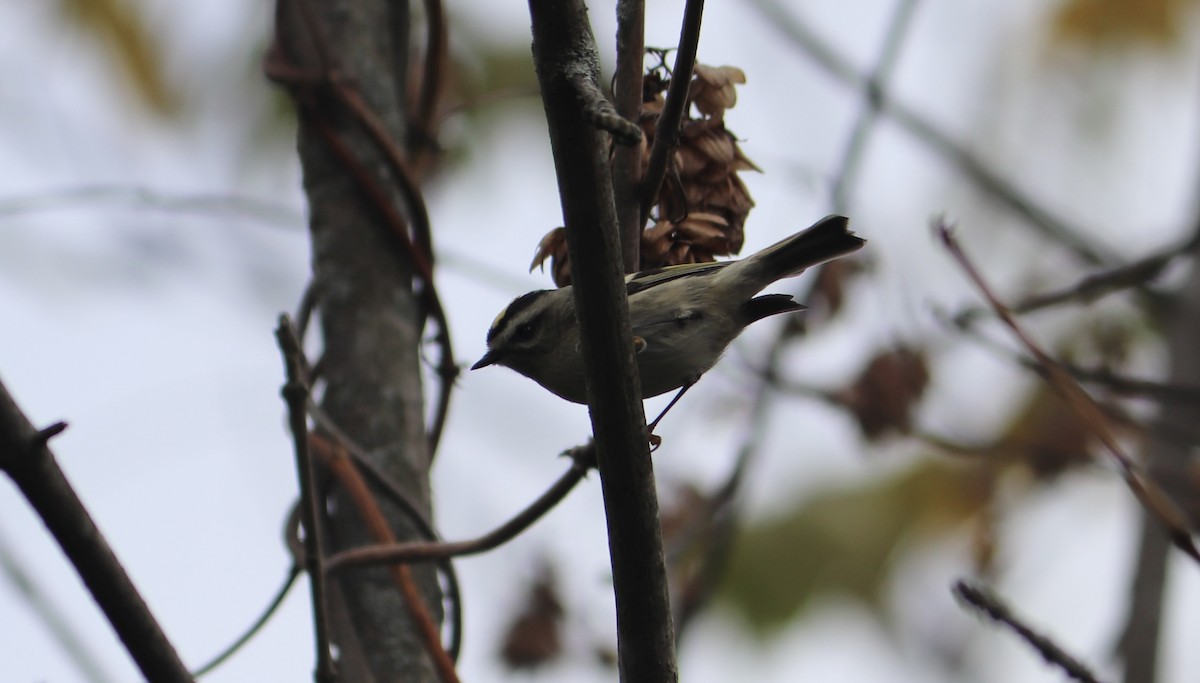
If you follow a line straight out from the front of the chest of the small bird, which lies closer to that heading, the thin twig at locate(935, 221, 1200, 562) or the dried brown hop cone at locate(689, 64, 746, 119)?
the dried brown hop cone

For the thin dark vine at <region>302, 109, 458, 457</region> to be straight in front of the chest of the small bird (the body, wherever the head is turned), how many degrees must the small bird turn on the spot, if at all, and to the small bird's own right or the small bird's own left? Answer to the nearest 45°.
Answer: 0° — it already faces it

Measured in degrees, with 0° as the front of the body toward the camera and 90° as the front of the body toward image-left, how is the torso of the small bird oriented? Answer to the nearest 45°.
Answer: approximately 90°

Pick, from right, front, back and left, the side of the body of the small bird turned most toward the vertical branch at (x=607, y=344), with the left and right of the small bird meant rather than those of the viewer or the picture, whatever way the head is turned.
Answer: left

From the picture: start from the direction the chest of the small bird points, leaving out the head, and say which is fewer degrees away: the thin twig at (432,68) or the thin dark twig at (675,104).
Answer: the thin twig

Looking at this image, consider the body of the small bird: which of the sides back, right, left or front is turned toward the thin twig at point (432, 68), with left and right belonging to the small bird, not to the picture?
front

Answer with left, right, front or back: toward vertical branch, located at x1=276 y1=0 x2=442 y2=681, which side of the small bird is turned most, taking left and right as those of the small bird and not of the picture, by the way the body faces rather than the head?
front

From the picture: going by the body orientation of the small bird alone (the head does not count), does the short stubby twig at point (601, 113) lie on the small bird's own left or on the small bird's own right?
on the small bird's own left

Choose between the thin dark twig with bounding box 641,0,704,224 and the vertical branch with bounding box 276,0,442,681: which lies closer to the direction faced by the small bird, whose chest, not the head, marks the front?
the vertical branch

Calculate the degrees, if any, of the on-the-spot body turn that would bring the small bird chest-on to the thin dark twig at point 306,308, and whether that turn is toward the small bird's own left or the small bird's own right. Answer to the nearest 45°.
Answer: approximately 45° to the small bird's own right

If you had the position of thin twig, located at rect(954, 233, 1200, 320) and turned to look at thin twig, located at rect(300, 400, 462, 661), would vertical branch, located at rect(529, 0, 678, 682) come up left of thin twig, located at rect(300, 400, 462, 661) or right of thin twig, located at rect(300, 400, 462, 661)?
left

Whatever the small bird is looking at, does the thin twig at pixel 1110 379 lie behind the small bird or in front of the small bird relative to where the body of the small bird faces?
behind
